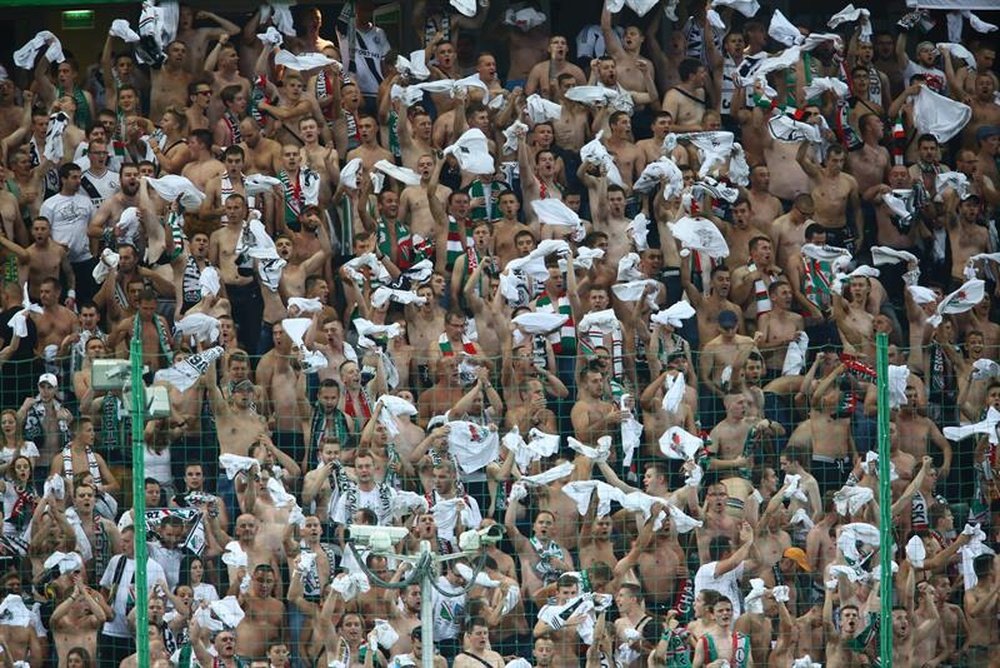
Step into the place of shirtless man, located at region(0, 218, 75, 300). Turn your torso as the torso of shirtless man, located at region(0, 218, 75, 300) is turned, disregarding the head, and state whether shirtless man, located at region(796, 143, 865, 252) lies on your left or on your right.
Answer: on your left

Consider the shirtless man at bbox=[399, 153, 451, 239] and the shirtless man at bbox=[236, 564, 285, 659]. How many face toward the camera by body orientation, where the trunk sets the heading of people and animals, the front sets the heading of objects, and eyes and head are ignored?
2

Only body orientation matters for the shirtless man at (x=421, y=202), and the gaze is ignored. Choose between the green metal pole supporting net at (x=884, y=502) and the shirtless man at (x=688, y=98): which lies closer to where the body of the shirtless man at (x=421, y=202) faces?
the green metal pole supporting net

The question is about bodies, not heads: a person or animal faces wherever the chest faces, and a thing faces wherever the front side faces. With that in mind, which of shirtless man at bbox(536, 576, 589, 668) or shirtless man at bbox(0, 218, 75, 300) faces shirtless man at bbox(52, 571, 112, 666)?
shirtless man at bbox(0, 218, 75, 300)

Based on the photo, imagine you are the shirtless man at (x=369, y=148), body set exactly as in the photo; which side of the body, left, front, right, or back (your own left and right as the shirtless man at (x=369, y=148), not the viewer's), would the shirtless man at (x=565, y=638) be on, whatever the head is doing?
front

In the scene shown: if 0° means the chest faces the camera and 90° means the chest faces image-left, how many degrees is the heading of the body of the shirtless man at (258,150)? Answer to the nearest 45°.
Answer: approximately 45°

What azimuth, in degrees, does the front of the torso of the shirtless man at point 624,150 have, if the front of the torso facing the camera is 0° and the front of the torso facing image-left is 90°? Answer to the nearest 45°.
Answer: approximately 0°

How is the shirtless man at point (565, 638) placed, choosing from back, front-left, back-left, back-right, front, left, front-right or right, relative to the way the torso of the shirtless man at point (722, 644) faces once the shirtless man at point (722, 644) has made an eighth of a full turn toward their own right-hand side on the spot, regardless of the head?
front-right
